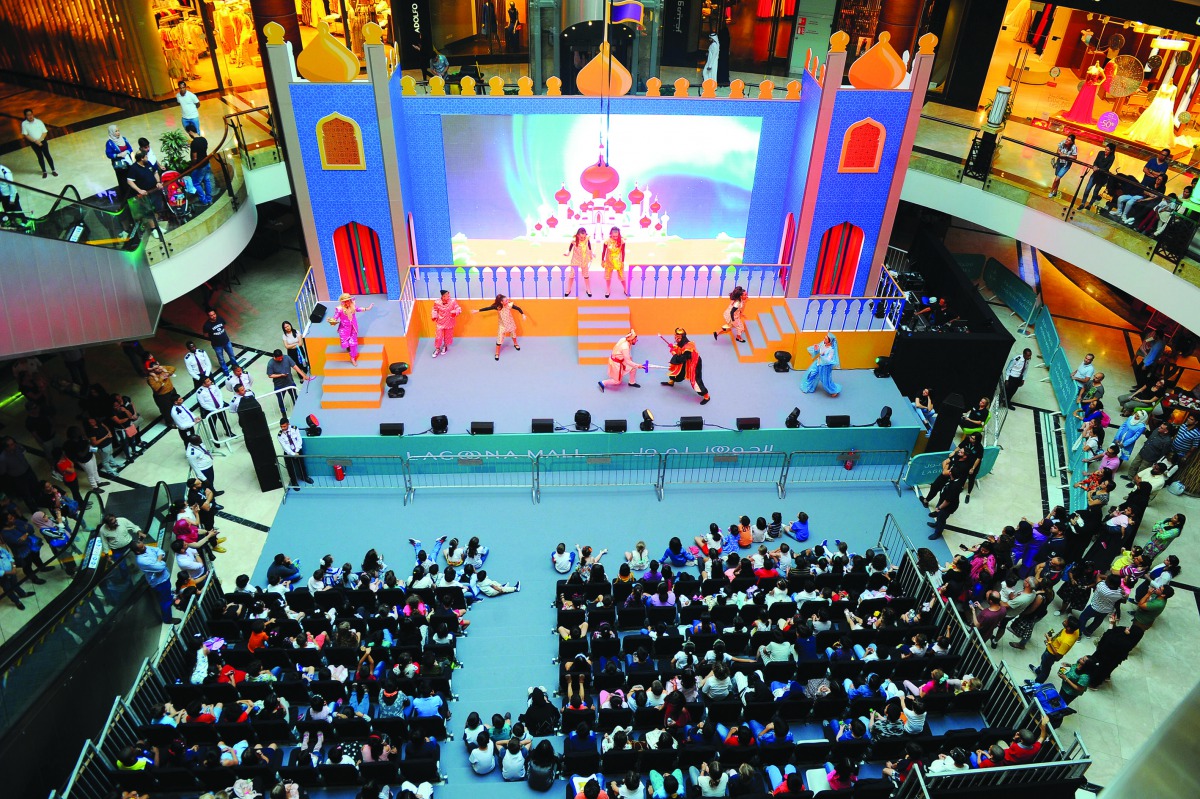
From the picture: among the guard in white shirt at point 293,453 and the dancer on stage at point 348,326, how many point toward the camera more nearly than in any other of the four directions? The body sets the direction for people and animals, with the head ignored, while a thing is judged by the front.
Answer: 2

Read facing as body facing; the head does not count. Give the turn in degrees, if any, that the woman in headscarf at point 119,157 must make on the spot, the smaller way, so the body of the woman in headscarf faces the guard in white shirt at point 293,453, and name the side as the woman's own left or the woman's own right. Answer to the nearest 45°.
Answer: approximately 45° to the woman's own right

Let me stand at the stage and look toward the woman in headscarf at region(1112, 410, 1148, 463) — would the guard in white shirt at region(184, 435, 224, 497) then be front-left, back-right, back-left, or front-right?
back-right

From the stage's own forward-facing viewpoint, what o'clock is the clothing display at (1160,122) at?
The clothing display is roughly at 8 o'clock from the stage.

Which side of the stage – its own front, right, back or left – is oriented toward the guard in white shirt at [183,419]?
right

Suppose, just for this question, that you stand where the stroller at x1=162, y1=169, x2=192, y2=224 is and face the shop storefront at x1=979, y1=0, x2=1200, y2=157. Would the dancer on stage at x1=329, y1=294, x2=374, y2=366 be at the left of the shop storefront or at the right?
right

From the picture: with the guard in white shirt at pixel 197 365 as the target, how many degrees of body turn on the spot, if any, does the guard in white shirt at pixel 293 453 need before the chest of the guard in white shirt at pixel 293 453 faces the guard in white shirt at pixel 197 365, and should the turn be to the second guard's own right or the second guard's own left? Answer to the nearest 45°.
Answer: approximately 135° to the second guard's own right

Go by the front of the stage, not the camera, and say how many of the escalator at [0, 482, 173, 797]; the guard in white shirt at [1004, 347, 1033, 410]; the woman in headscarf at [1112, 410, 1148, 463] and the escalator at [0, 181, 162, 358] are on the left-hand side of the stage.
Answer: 2

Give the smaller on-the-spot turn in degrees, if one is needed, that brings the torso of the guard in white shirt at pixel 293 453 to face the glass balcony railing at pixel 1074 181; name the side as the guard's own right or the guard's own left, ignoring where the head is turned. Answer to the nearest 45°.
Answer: approximately 90° to the guard's own left

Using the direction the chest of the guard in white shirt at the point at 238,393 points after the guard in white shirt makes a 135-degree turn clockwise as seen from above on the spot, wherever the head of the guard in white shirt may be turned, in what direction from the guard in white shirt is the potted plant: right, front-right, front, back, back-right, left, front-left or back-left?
right
